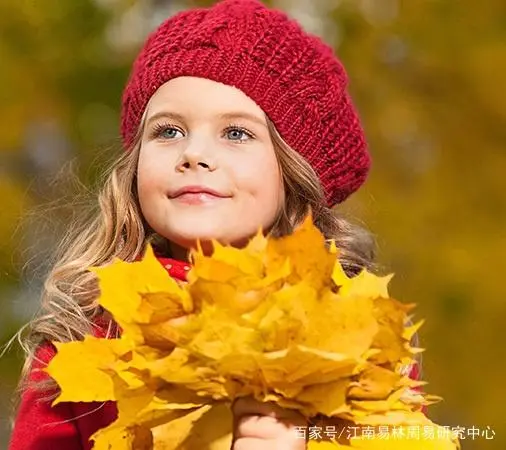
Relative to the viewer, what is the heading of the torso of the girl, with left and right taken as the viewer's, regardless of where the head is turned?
facing the viewer
